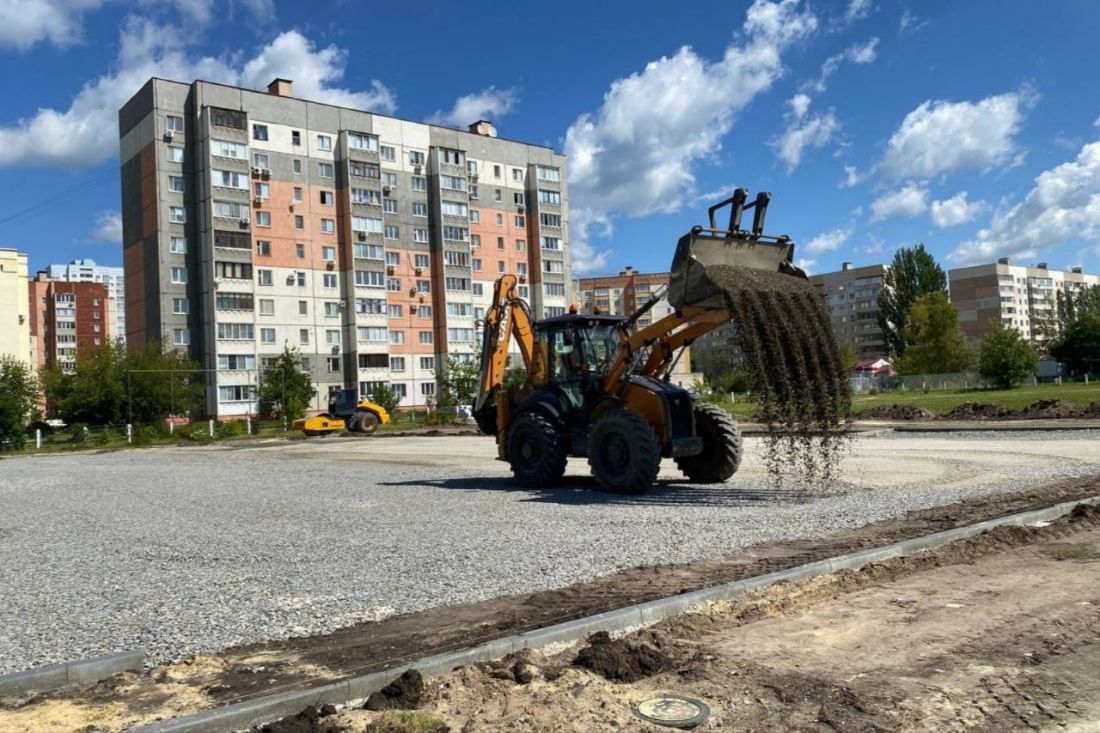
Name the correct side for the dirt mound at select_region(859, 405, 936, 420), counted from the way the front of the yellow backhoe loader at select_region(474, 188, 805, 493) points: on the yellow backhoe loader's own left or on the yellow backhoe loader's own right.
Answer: on the yellow backhoe loader's own left

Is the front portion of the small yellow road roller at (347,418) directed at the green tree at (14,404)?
yes

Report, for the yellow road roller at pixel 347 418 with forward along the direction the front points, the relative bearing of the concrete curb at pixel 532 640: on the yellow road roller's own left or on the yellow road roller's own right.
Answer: on the yellow road roller's own left

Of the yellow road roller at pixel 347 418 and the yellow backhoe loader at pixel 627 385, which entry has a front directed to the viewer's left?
the yellow road roller at pixel 347 418

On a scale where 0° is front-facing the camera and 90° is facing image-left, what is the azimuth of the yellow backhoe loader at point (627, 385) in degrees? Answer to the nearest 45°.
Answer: approximately 315°

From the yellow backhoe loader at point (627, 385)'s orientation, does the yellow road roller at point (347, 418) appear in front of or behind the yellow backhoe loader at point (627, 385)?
behind

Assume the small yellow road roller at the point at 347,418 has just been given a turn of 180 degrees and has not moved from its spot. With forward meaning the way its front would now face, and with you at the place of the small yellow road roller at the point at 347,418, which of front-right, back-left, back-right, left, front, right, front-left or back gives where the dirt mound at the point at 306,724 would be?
right

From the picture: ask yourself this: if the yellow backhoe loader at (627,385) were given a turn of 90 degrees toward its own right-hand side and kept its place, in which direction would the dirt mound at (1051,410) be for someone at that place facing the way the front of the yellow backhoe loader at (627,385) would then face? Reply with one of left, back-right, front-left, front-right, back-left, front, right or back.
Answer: back

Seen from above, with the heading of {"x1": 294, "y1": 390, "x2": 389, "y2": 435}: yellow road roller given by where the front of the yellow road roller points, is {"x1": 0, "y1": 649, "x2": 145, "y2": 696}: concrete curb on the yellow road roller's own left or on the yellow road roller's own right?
on the yellow road roller's own left

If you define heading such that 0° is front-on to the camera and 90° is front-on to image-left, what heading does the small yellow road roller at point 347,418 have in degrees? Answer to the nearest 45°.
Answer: approximately 90°

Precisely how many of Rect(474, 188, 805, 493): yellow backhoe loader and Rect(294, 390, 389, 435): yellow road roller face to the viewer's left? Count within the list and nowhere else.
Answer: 1
